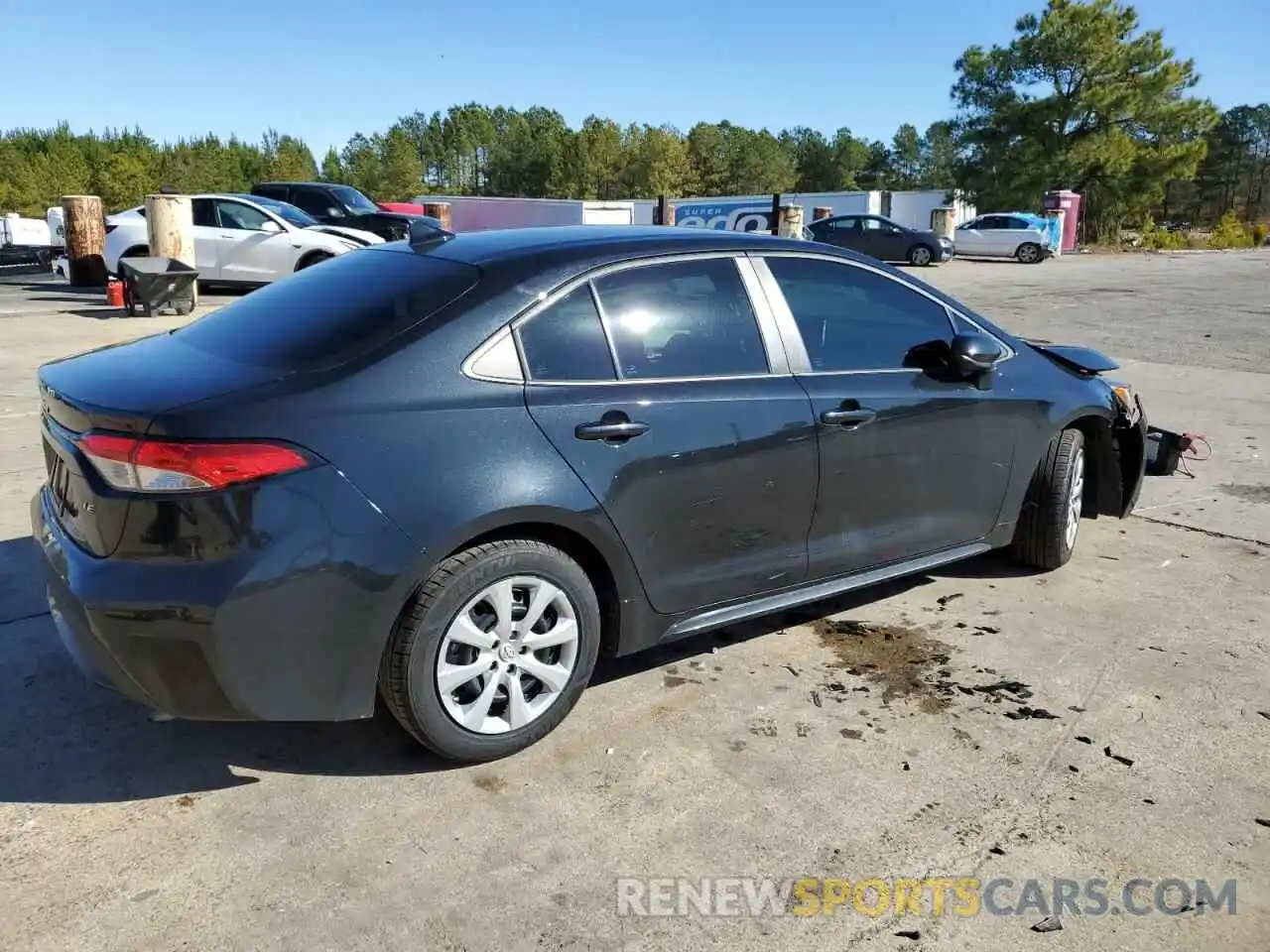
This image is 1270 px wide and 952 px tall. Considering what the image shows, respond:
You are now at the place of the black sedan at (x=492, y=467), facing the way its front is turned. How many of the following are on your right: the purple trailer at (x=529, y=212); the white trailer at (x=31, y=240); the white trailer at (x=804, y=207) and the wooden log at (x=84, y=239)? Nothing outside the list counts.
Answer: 0

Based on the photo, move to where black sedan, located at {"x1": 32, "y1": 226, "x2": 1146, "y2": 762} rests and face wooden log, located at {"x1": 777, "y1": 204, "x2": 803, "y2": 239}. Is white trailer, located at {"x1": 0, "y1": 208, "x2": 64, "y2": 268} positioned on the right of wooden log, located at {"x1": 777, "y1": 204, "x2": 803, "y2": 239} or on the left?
left

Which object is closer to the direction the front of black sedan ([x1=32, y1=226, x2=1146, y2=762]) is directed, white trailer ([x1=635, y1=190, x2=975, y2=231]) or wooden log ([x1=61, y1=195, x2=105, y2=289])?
the white trailer

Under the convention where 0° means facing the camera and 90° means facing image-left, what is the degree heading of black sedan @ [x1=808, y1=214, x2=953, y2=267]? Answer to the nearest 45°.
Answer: approximately 270°

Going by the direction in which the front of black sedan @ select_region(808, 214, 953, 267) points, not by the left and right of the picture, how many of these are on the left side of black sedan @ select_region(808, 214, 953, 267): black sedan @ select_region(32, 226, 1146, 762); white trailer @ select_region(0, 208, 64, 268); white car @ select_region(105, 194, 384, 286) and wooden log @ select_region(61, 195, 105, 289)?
0

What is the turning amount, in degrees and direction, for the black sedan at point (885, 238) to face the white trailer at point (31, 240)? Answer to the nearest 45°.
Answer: approximately 135° to its right

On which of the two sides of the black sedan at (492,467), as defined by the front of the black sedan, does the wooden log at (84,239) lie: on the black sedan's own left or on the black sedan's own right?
on the black sedan's own left

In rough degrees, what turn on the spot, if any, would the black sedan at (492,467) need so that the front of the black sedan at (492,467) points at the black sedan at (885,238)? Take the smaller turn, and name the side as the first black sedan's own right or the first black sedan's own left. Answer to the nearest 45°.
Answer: approximately 45° to the first black sedan's own left

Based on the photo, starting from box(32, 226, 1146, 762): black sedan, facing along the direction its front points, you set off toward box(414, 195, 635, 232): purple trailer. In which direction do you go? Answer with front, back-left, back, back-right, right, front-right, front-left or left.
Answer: front-left

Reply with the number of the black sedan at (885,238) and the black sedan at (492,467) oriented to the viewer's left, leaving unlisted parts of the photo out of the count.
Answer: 0

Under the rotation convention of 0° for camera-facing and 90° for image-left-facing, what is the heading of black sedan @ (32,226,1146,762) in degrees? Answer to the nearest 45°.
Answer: approximately 225°

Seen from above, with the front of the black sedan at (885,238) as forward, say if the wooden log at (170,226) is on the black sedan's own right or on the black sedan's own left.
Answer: on the black sedan's own right

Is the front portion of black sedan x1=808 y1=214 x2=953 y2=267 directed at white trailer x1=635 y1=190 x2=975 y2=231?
no

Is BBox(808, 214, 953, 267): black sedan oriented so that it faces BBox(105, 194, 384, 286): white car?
no

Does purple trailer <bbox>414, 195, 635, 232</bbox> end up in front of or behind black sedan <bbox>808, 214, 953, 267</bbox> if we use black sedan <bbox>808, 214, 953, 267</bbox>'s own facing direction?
behind

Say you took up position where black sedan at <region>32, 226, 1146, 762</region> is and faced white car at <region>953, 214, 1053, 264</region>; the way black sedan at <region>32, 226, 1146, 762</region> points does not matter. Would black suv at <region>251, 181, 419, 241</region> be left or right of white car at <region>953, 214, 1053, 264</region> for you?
left

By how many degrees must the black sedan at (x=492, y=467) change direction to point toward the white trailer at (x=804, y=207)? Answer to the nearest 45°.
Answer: approximately 45° to its left

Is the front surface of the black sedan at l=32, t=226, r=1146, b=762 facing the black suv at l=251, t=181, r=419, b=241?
no
